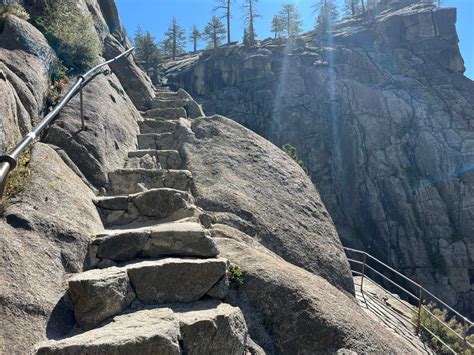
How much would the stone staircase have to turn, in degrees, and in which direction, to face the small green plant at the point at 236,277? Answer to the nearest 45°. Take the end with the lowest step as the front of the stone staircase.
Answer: approximately 90° to its left

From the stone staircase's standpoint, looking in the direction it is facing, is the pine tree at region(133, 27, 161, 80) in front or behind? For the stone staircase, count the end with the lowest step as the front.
behind

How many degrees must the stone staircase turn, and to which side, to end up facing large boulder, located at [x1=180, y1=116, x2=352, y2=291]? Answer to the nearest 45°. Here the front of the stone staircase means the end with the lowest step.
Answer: approximately 135° to its left

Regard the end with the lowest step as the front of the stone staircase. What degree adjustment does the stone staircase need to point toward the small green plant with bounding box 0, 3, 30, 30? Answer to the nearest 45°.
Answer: approximately 135° to its right

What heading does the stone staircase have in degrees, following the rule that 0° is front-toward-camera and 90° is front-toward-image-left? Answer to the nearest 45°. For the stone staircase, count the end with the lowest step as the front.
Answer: approximately 0°

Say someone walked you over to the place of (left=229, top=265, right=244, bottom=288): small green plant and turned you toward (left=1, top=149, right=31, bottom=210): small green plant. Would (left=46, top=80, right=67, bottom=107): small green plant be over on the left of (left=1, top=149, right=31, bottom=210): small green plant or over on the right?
right

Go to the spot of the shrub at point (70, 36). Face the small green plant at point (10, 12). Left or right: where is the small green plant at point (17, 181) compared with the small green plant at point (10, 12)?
left
